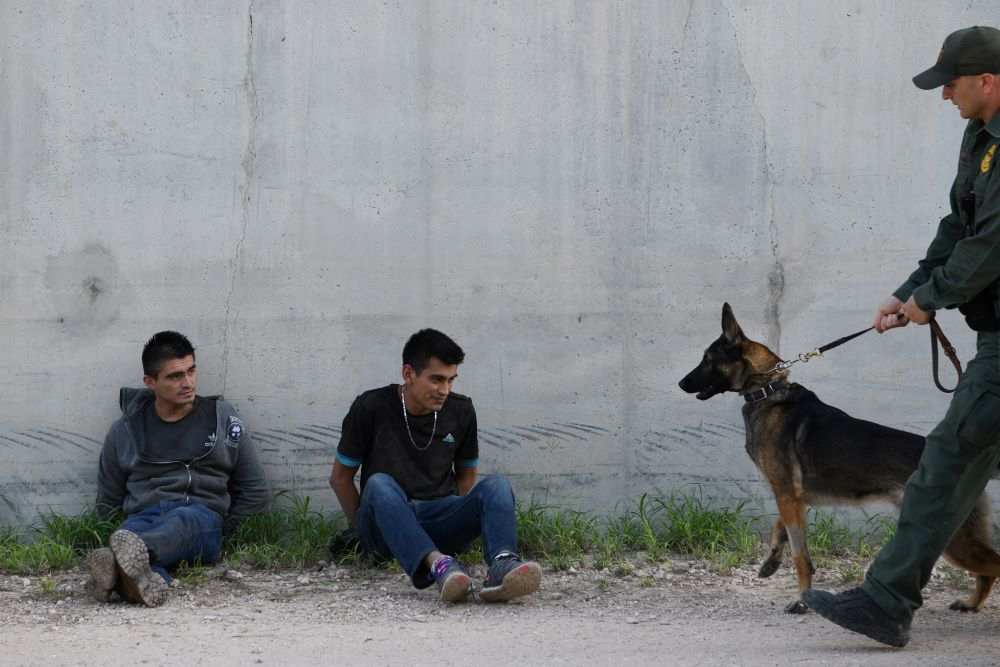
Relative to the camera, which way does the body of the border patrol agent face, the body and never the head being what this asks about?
to the viewer's left

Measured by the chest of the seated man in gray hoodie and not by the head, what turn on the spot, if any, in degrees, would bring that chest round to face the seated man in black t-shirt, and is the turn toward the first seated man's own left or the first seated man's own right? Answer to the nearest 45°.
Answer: approximately 45° to the first seated man's own left

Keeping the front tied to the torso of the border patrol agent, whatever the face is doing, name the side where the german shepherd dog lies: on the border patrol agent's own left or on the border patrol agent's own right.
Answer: on the border patrol agent's own right

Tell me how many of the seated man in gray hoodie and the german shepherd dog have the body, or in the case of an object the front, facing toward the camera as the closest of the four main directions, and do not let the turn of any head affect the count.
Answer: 1

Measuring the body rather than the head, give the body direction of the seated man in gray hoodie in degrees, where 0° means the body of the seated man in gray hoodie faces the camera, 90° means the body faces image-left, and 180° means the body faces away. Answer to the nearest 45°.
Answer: approximately 0°

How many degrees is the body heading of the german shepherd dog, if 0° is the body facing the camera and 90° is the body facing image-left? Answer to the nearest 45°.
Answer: approximately 90°

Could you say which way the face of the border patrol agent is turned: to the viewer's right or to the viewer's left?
to the viewer's left

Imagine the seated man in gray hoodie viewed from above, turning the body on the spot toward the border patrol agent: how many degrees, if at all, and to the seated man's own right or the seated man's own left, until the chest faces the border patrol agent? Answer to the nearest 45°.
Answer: approximately 45° to the seated man's own left

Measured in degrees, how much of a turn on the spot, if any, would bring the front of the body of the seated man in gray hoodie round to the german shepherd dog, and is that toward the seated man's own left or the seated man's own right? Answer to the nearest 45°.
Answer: approximately 45° to the seated man's own left

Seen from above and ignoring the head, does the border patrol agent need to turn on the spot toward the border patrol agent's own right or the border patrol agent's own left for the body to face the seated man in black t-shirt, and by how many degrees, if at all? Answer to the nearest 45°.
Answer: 0° — they already face them

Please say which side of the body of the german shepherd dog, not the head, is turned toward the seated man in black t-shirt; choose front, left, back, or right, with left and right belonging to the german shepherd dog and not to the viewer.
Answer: front

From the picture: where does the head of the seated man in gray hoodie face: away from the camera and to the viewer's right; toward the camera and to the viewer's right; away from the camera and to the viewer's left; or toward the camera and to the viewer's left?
toward the camera and to the viewer's right
